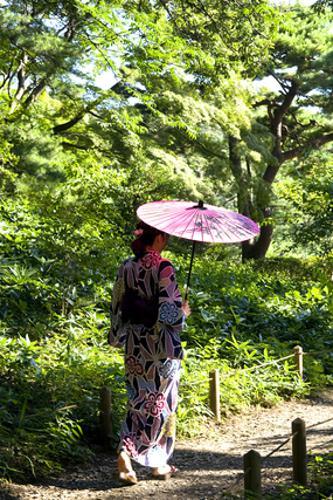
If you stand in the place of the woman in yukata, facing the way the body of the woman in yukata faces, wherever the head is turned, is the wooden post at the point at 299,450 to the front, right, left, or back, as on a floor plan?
right

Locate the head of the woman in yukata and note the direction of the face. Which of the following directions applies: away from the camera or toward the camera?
away from the camera

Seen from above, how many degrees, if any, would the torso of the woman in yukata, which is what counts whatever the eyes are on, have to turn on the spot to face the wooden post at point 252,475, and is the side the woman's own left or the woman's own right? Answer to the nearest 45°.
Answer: approximately 90° to the woman's own right

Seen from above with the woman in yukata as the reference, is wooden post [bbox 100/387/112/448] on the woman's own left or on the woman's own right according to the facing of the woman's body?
on the woman's own left

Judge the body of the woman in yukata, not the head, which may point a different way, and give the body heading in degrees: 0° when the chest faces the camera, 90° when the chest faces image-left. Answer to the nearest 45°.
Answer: approximately 225°

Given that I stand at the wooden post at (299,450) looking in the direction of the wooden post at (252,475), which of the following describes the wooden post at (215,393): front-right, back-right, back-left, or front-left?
back-right
